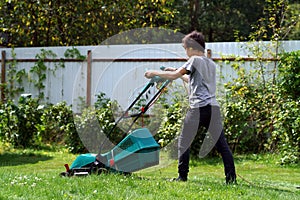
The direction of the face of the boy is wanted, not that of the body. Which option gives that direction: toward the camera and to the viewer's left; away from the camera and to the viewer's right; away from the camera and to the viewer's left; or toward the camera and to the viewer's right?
away from the camera and to the viewer's left

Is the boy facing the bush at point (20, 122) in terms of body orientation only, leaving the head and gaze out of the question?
yes

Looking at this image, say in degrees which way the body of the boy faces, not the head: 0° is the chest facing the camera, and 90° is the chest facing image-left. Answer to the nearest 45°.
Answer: approximately 135°

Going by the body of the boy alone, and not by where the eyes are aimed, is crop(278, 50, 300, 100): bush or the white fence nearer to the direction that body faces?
the white fence

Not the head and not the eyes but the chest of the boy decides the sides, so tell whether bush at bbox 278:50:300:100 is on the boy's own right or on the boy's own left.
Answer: on the boy's own right

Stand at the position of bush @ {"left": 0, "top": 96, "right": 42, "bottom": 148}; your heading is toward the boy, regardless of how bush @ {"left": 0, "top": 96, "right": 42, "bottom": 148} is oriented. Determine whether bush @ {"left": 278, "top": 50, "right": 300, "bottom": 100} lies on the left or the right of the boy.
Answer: left
